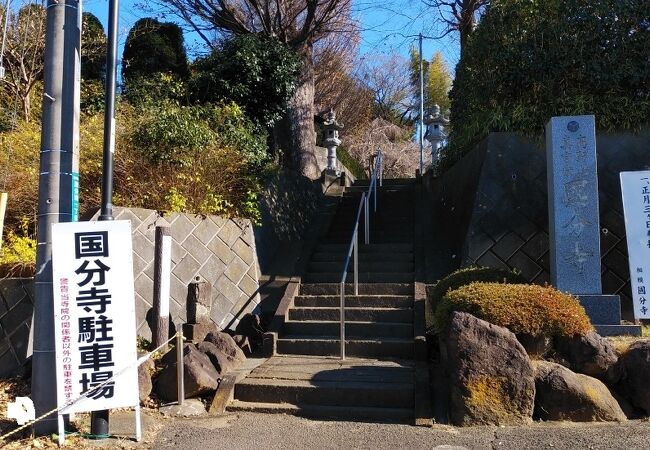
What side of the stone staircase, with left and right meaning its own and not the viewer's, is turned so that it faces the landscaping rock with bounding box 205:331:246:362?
right

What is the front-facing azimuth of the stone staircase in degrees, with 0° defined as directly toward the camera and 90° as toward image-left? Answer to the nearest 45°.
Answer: approximately 0°

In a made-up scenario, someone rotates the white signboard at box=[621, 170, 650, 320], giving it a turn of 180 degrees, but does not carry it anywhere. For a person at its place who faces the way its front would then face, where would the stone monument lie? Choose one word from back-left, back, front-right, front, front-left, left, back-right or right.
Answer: left

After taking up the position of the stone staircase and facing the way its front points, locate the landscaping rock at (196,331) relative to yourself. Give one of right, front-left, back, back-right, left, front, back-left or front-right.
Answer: right

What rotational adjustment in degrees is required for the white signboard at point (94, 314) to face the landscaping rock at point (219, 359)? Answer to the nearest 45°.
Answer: approximately 135° to its left

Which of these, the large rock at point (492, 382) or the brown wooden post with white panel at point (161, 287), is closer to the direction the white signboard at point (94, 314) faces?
the large rock

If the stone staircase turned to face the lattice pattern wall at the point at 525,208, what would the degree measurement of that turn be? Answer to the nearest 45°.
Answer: approximately 135° to its left

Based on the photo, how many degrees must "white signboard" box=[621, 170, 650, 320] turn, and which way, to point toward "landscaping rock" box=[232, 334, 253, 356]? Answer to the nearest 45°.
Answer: approximately 90° to its right

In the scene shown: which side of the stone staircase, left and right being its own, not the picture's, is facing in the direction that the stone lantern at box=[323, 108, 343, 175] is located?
back

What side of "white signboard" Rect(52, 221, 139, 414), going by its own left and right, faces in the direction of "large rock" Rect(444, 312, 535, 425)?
left

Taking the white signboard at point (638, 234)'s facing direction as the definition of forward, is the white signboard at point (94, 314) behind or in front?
in front

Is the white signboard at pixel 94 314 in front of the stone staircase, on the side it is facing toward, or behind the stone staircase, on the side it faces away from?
in front

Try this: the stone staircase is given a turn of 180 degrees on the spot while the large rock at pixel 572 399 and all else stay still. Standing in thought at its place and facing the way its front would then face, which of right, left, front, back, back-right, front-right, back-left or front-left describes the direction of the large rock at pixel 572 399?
back-right

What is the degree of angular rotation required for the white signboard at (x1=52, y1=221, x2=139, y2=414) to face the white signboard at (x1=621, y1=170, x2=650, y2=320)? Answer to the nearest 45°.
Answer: approximately 90° to its left

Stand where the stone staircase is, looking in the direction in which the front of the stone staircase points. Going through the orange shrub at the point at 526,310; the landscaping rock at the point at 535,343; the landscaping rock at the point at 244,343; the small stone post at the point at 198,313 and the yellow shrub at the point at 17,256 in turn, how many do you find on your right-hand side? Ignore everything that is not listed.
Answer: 3
